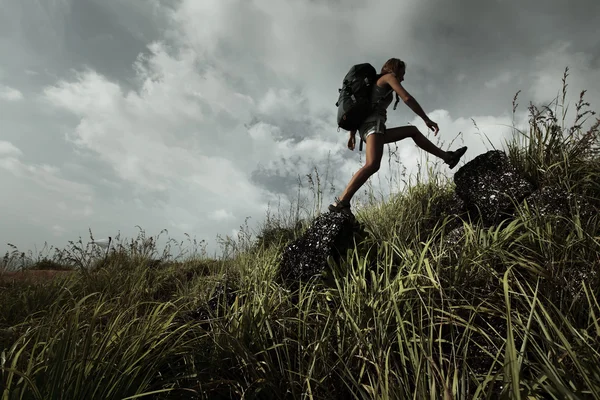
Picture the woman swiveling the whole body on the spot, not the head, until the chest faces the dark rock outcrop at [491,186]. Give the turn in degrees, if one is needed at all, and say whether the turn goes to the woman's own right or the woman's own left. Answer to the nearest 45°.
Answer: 0° — they already face it

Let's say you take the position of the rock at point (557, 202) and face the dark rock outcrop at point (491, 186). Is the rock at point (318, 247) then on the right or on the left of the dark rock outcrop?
left

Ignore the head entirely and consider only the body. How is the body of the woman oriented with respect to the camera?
to the viewer's right

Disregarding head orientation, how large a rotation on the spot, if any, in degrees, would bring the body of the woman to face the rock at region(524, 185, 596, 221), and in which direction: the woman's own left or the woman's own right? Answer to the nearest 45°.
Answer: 0° — they already face it
